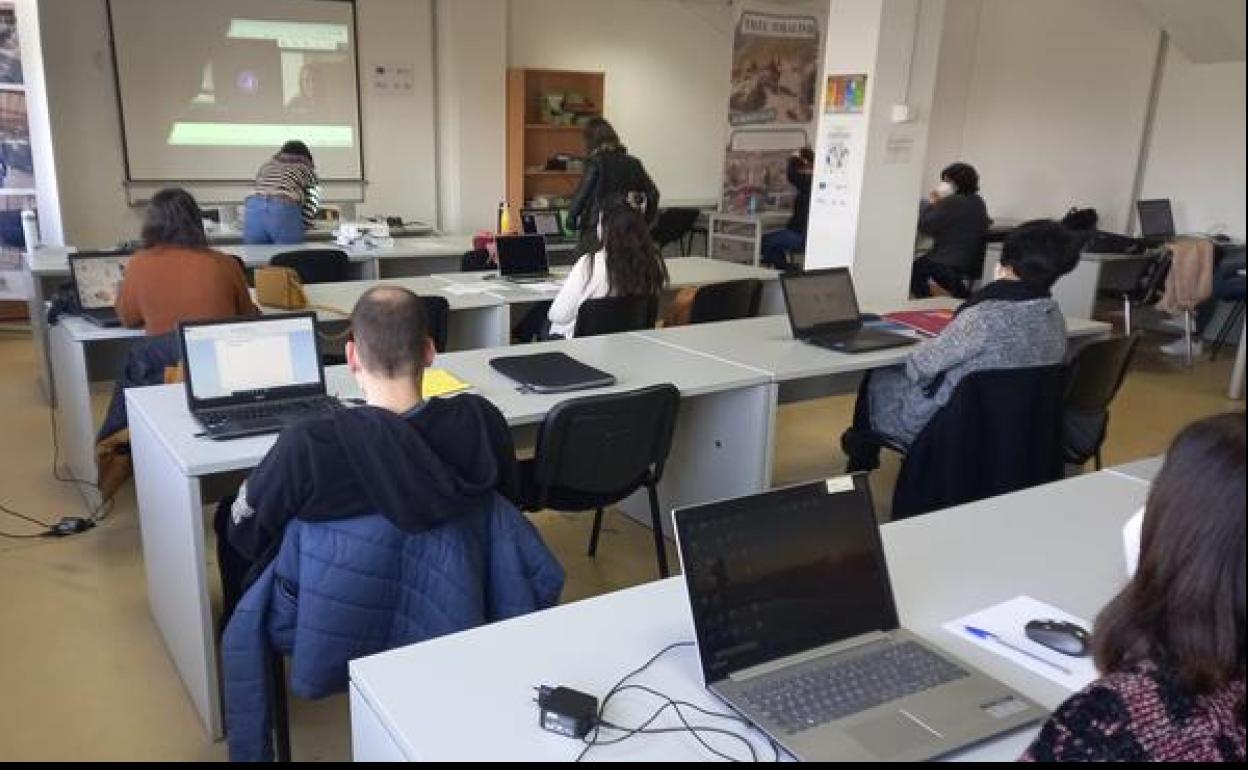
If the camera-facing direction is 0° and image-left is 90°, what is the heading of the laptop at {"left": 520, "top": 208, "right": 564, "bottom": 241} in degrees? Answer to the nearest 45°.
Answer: approximately 0°

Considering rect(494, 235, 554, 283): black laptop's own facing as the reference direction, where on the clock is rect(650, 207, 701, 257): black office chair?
The black office chair is roughly at 8 o'clock from the black laptop.

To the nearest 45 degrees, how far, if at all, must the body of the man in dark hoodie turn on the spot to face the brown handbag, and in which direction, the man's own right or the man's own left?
0° — they already face it

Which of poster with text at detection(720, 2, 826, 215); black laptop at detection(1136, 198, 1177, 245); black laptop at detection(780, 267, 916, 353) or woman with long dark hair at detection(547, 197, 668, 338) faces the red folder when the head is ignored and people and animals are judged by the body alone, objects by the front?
the poster with text

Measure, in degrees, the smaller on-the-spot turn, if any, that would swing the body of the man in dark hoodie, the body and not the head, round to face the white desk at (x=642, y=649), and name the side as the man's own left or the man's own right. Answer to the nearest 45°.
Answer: approximately 135° to the man's own right

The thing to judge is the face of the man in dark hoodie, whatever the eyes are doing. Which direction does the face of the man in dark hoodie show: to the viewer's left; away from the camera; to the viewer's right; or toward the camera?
away from the camera

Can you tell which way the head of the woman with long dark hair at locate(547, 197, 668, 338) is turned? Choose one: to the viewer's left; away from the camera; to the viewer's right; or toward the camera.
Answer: away from the camera

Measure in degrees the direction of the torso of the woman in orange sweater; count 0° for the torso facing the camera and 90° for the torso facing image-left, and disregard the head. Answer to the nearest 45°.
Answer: approximately 180°

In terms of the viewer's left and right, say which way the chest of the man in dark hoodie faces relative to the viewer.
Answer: facing away from the viewer

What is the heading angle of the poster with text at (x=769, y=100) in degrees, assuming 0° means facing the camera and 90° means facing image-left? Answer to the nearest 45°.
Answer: approximately 0°

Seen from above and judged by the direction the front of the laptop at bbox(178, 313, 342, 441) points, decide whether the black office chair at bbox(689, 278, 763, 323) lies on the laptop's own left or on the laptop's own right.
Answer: on the laptop's own left

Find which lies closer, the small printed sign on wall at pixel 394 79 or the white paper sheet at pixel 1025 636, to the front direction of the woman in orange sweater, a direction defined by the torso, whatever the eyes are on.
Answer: the small printed sign on wall

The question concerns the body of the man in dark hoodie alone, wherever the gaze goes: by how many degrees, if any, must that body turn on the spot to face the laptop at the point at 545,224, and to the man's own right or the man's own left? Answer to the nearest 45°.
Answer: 0° — they already face it

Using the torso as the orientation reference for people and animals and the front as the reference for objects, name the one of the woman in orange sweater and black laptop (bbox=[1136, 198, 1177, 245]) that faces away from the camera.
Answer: the woman in orange sweater

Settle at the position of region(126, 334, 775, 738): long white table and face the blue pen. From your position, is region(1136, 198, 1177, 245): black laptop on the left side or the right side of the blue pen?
left

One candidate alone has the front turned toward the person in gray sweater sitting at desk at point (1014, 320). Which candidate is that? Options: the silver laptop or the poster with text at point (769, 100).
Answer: the poster with text
